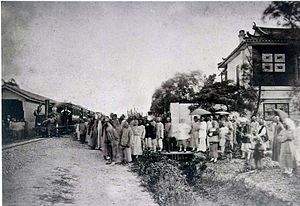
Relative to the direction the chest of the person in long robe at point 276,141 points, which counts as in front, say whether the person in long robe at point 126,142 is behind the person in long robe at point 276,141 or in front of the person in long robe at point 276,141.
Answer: in front

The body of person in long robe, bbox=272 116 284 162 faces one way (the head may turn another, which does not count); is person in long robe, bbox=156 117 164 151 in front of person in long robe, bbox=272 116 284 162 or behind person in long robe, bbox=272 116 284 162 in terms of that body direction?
in front

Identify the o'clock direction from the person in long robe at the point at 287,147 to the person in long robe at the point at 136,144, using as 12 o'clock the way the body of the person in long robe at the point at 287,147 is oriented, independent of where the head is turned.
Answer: the person in long robe at the point at 136,144 is roughly at 1 o'clock from the person in long robe at the point at 287,147.

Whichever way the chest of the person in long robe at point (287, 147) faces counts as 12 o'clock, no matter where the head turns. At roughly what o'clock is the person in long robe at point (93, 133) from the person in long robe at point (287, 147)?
the person in long robe at point (93, 133) is roughly at 1 o'clock from the person in long robe at point (287, 147).

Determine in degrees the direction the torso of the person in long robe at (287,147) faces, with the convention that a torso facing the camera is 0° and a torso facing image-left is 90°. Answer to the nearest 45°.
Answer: approximately 45°

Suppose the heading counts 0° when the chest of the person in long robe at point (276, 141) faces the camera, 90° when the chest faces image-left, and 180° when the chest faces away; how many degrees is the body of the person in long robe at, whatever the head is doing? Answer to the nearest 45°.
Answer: approximately 45°

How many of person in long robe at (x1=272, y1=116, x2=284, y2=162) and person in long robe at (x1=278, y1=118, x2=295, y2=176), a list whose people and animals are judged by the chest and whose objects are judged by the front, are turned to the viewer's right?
0
